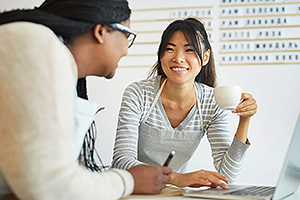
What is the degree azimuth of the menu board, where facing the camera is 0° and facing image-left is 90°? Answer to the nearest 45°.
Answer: approximately 0°

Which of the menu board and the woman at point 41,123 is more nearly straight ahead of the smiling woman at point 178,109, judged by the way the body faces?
the woman

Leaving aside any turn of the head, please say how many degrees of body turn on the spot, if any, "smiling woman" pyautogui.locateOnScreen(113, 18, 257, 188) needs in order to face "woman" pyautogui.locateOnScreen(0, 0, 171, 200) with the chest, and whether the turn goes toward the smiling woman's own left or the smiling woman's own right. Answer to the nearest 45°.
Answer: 0° — they already face them

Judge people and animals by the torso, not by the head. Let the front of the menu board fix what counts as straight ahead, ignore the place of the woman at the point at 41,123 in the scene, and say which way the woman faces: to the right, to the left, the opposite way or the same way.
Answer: to the left

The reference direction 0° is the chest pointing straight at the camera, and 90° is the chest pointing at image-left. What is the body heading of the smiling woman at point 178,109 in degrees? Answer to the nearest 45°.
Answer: approximately 0°

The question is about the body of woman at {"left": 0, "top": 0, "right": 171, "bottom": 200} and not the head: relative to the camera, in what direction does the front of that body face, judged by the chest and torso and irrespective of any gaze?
to the viewer's right

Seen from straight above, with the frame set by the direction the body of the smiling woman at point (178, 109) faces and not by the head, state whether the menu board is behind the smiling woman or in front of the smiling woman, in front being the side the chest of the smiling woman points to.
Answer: behind

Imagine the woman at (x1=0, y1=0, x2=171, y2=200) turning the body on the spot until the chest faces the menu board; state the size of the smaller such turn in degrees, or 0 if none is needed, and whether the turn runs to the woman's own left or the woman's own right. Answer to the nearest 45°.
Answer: approximately 45° to the woman's own left

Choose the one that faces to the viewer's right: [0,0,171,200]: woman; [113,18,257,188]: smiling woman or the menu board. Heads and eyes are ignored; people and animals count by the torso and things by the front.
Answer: the woman

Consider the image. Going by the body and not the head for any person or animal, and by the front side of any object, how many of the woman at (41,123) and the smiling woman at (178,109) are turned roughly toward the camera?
1
